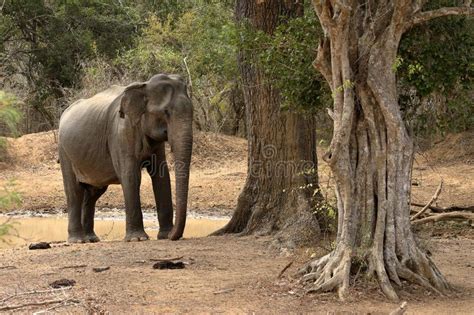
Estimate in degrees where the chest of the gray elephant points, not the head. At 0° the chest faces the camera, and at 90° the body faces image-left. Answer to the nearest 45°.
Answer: approximately 315°

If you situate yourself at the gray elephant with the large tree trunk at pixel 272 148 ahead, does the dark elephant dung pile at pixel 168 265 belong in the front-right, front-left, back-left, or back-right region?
front-right

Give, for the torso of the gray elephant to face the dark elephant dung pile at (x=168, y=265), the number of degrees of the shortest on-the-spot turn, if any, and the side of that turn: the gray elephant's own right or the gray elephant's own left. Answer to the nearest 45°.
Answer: approximately 45° to the gray elephant's own right

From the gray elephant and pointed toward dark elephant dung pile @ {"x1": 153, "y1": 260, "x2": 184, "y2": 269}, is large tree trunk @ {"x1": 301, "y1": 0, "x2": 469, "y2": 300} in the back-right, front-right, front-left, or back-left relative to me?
front-left

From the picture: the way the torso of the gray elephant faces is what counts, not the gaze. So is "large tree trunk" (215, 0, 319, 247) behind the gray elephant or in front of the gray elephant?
in front

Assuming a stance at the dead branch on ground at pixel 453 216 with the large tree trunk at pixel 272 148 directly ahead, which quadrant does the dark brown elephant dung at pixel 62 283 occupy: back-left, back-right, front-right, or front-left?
front-left

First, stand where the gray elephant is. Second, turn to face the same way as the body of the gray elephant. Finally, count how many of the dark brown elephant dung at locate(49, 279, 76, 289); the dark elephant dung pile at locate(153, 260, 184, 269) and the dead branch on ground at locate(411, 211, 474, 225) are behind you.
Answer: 0

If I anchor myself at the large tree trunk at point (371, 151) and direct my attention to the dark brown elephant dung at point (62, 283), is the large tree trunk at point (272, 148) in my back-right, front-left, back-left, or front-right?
front-right

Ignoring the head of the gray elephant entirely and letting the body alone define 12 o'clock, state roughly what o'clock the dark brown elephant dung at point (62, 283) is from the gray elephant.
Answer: The dark brown elephant dung is roughly at 2 o'clock from the gray elephant.
